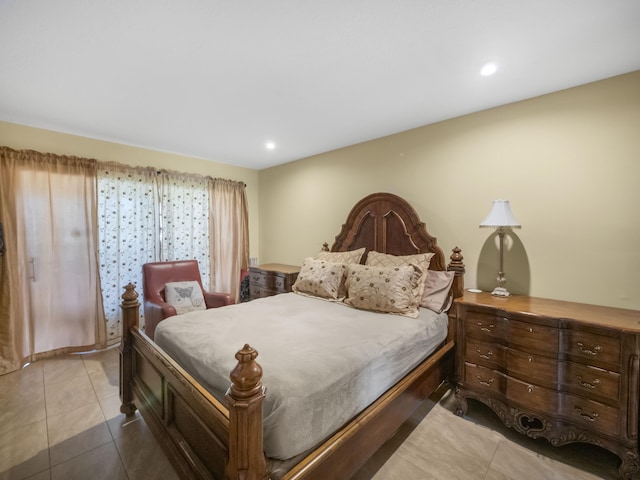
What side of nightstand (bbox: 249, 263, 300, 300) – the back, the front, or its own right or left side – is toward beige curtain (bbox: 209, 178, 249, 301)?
right

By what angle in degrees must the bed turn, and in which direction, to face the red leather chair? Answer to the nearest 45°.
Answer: approximately 90° to its right

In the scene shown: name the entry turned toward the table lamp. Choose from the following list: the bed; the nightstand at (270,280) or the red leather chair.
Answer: the red leather chair

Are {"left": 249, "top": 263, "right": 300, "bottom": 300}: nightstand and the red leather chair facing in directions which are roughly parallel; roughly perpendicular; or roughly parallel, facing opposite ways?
roughly perpendicular

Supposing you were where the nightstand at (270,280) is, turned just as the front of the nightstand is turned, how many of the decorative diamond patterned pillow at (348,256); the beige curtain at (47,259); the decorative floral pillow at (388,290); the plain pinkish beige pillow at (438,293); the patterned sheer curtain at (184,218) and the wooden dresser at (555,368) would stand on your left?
4

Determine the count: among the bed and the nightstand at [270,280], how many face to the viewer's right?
0

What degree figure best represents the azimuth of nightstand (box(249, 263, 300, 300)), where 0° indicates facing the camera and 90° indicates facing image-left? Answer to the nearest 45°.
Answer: approximately 45°

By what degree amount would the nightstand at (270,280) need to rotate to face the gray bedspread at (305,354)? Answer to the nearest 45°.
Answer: approximately 45° to its left

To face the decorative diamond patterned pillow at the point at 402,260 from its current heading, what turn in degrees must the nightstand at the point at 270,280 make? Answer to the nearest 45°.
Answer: approximately 90° to its left

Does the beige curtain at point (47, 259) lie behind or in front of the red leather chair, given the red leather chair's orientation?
behind
